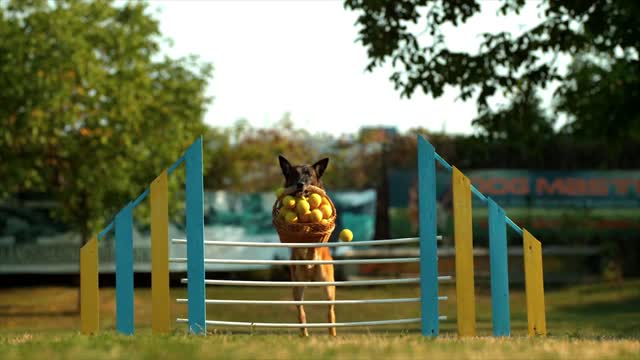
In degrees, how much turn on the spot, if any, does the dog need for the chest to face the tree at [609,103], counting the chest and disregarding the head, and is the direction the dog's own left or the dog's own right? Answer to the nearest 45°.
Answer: approximately 135° to the dog's own left

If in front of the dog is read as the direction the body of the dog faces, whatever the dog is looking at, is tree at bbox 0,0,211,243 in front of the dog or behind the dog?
behind

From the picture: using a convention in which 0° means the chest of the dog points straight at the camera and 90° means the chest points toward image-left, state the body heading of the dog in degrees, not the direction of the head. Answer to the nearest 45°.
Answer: approximately 0°
